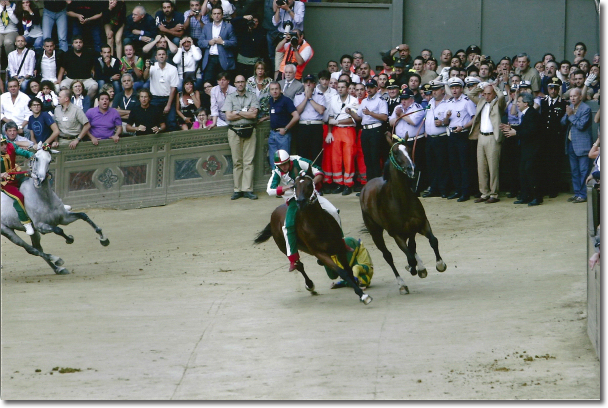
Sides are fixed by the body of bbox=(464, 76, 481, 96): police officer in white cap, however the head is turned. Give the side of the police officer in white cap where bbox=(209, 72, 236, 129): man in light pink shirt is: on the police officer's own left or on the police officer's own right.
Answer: on the police officer's own right

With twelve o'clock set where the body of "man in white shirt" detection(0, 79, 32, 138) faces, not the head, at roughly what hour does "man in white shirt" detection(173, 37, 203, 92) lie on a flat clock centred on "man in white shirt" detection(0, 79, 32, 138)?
"man in white shirt" detection(173, 37, 203, 92) is roughly at 9 o'clock from "man in white shirt" detection(0, 79, 32, 138).

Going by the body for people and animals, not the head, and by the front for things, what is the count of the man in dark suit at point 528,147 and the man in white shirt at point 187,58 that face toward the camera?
1

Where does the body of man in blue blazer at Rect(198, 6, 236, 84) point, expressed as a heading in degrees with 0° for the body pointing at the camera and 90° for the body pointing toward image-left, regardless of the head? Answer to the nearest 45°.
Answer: approximately 0°

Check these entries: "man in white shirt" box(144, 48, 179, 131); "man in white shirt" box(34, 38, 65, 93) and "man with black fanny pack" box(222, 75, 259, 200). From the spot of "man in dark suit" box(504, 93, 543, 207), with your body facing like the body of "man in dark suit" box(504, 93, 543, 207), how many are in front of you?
3

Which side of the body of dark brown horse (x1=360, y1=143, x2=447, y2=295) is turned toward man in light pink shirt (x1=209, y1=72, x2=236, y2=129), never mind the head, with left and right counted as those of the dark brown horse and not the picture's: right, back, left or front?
back

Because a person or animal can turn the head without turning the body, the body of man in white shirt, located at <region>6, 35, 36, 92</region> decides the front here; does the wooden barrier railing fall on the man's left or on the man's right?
on the man's left

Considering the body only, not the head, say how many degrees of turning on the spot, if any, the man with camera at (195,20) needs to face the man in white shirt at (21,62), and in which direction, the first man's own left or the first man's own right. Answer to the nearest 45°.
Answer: approximately 90° to the first man's own right

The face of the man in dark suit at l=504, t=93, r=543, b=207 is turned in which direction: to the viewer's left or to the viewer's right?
to the viewer's left

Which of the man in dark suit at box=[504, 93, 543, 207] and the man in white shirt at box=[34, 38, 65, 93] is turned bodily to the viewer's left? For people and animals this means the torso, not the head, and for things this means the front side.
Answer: the man in dark suit
